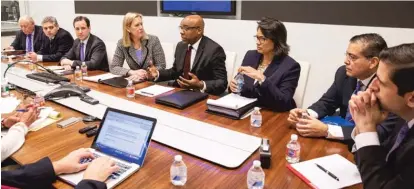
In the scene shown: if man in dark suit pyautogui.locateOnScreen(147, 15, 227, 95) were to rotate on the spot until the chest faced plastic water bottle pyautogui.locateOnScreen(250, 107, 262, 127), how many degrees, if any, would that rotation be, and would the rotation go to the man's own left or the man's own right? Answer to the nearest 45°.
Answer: approximately 45° to the man's own left

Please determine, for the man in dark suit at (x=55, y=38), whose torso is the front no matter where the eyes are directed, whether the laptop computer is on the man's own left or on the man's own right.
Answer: on the man's own left

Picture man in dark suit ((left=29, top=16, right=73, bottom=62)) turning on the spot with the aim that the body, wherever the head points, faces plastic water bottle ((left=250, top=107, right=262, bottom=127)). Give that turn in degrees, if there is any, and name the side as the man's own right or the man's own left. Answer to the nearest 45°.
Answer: approximately 45° to the man's own left

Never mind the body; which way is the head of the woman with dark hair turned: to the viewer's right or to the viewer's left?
to the viewer's left

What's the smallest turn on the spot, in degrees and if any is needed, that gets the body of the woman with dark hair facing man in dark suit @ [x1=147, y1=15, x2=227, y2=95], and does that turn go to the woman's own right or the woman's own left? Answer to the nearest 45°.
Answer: approximately 90° to the woman's own right

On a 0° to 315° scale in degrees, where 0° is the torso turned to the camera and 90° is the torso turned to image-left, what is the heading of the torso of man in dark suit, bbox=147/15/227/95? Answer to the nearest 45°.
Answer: approximately 45°

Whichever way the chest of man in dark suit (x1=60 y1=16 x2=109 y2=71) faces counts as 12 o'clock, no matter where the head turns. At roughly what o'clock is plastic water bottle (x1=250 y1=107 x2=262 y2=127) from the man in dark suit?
The plastic water bottle is roughly at 10 o'clock from the man in dark suit.
